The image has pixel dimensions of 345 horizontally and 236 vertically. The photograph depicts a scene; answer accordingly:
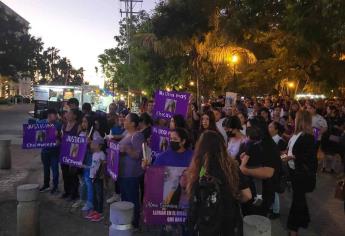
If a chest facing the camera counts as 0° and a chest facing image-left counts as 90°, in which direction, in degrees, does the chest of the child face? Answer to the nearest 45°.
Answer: approximately 45°

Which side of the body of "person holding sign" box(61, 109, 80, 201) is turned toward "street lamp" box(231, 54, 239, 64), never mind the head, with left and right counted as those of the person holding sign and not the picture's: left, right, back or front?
back

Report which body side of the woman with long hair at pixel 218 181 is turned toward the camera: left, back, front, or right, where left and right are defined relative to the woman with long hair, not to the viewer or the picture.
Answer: back

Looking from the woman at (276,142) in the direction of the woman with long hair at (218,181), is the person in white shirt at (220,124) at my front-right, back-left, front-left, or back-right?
back-right

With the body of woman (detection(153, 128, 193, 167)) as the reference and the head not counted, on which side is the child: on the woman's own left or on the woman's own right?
on the woman's own right

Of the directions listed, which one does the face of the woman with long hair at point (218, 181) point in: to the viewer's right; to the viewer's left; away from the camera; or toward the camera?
away from the camera

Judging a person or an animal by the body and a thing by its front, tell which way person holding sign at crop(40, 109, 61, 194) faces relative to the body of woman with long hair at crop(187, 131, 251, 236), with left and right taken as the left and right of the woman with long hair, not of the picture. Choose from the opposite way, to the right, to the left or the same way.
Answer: the opposite way

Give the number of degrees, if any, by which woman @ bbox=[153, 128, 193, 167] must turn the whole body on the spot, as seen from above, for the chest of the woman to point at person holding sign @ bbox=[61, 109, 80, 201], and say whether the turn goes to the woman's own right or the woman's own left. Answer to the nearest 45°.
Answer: approximately 90° to the woman's own right

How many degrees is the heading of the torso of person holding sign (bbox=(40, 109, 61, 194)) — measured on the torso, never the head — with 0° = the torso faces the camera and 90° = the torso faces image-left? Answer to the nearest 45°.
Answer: approximately 45°

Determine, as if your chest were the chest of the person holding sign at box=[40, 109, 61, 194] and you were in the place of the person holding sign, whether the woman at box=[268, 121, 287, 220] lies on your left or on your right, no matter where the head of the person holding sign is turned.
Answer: on your left

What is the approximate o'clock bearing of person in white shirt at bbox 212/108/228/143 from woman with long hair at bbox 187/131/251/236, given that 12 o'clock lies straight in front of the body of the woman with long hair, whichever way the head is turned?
The person in white shirt is roughly at 12 o'clock from the woman with long hair.

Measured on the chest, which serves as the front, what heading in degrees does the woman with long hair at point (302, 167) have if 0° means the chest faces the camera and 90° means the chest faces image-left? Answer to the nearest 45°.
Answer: approximately 90°

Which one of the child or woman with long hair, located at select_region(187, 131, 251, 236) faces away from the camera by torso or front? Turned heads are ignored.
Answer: the woman with long hair

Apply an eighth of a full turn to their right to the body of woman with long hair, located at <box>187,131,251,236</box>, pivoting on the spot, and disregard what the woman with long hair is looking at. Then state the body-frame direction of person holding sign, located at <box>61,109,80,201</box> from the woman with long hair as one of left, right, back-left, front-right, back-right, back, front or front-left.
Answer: left

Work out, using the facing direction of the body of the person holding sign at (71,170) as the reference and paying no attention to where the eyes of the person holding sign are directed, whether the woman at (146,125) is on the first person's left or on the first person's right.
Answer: on the first person's left

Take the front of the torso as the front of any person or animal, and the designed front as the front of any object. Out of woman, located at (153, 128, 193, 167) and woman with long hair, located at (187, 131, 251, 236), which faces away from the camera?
the woman with long hair
